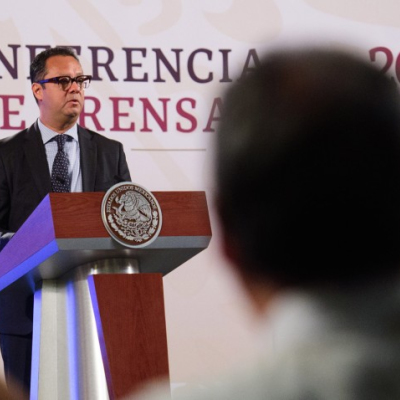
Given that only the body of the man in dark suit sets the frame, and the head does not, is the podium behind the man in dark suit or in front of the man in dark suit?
in front

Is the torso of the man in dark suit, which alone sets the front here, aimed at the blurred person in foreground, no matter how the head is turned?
yes

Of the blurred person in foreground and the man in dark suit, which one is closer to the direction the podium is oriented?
the blurred person in foreground

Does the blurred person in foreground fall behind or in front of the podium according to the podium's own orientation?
in front

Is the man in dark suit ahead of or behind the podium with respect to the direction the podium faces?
behind

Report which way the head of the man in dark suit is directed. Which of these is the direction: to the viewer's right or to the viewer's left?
to the viewer's right

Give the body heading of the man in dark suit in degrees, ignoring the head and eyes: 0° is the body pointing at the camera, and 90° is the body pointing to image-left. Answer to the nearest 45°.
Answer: approximately 0°
